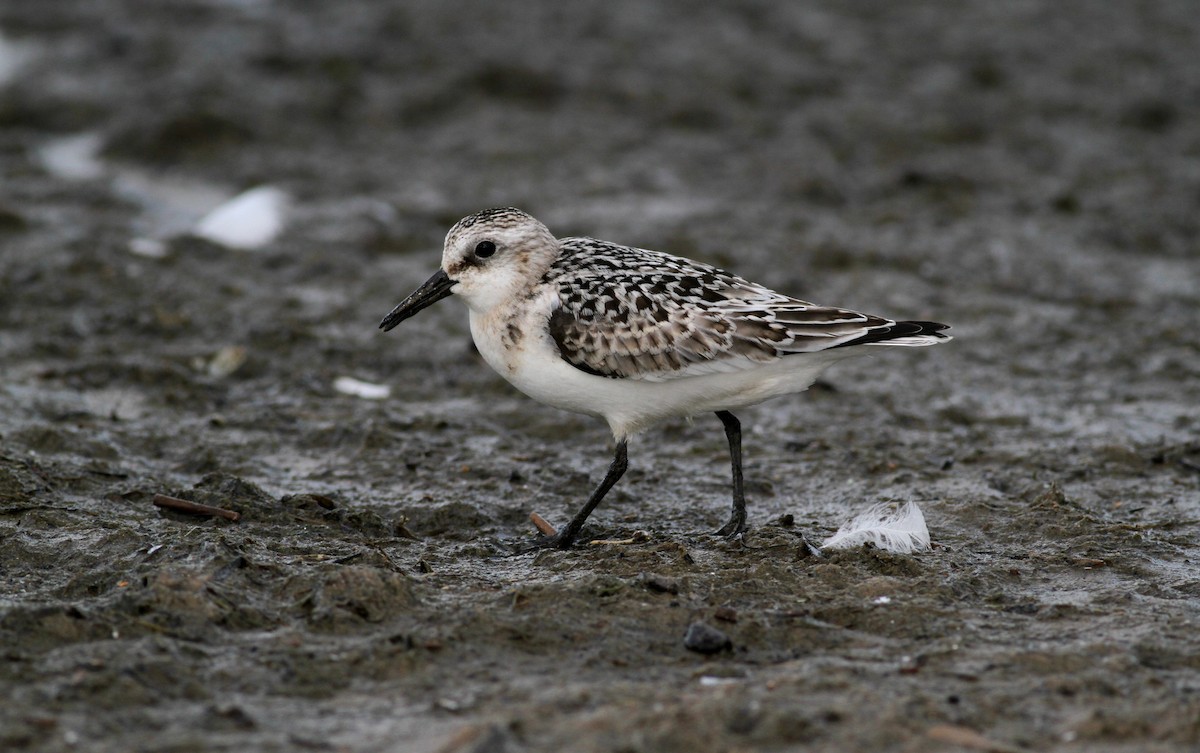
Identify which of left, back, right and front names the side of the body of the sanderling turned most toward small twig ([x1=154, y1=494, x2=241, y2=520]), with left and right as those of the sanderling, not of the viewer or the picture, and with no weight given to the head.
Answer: front

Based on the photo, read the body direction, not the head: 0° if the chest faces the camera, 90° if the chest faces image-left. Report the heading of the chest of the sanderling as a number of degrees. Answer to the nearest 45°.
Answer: approximately 90°

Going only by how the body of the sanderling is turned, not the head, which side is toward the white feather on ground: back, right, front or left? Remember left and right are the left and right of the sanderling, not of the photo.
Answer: back

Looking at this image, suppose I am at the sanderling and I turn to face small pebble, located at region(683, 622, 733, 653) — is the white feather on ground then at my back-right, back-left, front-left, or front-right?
front-left

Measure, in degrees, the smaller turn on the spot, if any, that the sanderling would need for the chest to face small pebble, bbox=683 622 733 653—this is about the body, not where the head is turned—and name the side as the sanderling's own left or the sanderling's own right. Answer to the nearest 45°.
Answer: approximately 90° to the sanderling's own left

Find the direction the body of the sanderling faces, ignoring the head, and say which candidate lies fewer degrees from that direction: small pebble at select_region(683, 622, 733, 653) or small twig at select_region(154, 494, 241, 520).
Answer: the small twig

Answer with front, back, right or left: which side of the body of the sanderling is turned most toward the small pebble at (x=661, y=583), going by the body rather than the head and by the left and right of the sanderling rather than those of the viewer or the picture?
left
